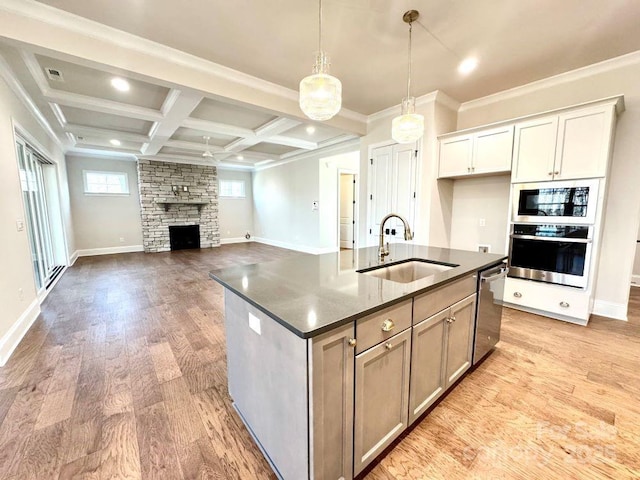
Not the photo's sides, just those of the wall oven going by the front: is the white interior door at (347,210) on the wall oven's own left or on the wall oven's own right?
on the wall oven's own right

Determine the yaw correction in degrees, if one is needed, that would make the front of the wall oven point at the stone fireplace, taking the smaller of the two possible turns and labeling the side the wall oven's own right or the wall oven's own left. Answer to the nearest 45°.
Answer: approximately 90° to the wall oven's own right

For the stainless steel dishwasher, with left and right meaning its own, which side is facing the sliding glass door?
back

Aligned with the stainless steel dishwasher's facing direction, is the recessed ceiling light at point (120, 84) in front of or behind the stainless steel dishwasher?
behind

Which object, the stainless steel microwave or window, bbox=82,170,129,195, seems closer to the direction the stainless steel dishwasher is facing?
the stainless steel microwave

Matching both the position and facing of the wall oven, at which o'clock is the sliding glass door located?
The sliding glass door is roughly at 2 o'clock from the wall oven.

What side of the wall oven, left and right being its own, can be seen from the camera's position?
front

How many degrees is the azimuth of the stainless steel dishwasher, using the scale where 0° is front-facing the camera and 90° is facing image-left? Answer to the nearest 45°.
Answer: approximately 270°
